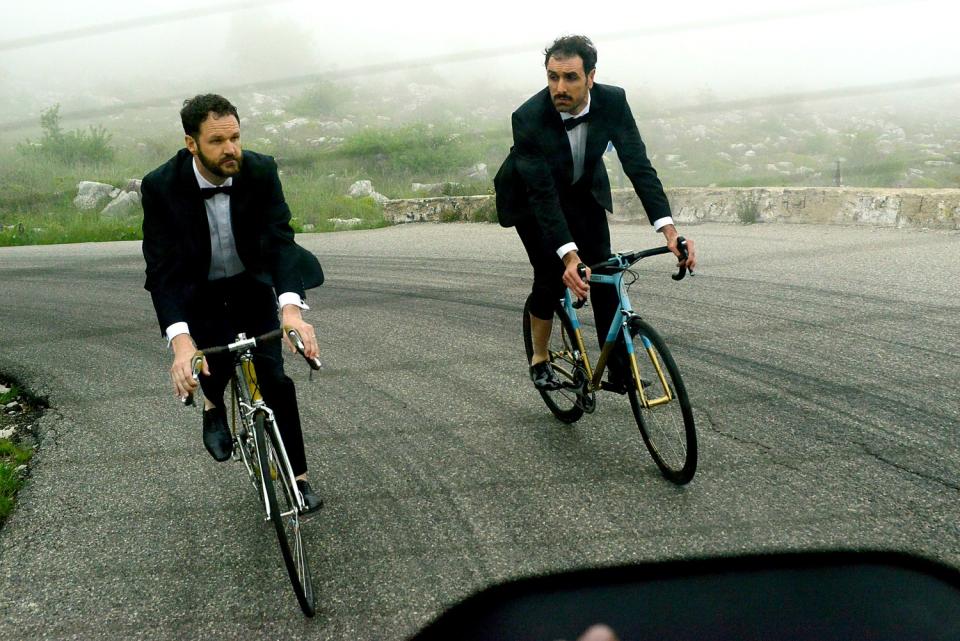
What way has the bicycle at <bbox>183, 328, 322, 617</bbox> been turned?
toward the camera

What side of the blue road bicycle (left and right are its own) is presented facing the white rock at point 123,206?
back

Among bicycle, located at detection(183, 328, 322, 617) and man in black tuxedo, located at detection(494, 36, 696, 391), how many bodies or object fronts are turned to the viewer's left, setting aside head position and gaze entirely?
0

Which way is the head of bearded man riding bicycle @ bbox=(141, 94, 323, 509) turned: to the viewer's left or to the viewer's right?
to the viewer's right

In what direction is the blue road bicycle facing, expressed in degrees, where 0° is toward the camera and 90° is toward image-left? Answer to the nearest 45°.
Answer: approximately 315°

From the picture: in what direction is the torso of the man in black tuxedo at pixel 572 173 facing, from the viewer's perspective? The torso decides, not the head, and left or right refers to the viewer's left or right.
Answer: facing the viewer and to the right of the viewer

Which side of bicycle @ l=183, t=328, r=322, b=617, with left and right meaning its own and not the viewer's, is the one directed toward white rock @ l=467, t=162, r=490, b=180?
back

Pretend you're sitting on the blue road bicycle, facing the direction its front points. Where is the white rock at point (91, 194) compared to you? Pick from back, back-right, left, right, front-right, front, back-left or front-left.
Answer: back

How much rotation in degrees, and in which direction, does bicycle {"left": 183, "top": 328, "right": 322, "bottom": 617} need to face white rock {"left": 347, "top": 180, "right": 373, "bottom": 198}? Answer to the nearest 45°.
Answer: approximately 180°

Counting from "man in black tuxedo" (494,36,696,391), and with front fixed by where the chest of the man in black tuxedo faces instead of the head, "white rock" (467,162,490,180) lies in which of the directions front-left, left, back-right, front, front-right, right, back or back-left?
back-left

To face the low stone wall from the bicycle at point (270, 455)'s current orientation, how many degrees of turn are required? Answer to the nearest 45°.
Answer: approximately 135° to its left

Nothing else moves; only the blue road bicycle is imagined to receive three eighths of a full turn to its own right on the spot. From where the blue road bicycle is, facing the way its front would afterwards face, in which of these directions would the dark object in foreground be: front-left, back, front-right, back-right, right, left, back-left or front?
left

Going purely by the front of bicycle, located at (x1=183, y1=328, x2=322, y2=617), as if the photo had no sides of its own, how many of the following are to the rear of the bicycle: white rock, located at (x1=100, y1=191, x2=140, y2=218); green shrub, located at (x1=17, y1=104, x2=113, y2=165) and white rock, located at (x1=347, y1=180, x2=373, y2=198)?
3

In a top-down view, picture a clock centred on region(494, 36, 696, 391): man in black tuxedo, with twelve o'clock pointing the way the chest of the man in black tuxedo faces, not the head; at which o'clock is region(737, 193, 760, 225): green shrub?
The green shrub is roughly at 8 o'clock from the man in black tuxedo.

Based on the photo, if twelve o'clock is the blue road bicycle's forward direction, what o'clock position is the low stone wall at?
The low stone wall is roughly at 8 o'clock from the blue road bicycle.
